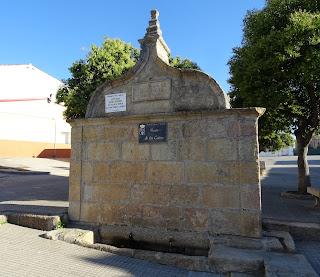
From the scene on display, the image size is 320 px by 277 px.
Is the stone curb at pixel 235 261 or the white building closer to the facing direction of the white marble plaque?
the stone curb

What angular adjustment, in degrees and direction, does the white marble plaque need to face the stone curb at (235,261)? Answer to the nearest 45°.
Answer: approximately 45° to its left

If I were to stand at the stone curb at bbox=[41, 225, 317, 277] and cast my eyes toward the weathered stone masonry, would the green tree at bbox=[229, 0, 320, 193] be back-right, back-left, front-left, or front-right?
front-right

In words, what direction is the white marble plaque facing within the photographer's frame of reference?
facing the viewer

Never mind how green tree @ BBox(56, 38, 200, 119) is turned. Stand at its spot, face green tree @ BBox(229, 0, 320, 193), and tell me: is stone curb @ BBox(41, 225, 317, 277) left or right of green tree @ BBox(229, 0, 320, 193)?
right

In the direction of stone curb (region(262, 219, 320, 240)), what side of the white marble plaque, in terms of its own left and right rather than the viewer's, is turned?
left

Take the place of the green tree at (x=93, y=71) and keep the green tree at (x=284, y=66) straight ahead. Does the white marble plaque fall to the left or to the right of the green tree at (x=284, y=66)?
right

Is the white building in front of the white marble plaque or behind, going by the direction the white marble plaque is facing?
behind

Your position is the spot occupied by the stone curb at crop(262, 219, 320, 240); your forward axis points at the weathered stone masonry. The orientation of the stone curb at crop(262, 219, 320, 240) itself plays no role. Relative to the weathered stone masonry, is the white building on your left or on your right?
right

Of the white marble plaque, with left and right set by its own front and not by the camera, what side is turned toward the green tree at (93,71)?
back

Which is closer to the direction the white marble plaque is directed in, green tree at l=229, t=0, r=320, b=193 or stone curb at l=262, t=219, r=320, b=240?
the stone curb
